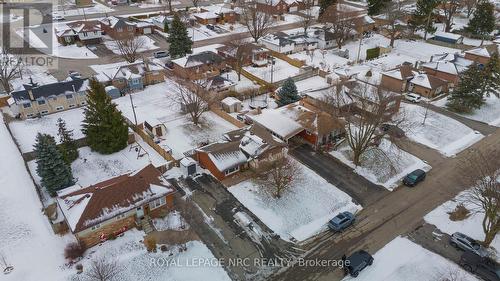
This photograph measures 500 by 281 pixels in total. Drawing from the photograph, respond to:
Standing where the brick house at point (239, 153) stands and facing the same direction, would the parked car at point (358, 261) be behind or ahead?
ahead

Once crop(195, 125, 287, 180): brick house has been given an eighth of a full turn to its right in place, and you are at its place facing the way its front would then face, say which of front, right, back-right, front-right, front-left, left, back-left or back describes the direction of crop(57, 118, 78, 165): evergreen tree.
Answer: right

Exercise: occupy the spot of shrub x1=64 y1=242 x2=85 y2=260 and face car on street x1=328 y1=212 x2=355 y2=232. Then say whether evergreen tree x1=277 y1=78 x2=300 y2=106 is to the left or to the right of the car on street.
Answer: left

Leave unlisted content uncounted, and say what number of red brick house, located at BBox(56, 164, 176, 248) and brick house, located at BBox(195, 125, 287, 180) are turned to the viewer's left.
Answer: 0

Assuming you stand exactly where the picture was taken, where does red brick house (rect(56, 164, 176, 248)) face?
facing the viewer and to the right of the viewer

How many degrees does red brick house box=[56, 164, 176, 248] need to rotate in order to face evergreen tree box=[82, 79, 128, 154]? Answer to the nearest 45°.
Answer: approximately 135° to its left

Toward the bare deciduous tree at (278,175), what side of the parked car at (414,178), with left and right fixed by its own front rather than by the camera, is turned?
front

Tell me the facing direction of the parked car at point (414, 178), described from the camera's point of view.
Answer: facing the viewer and to the left of the viewer

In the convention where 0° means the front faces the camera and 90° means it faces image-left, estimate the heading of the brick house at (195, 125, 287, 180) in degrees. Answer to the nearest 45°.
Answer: approximately 315°

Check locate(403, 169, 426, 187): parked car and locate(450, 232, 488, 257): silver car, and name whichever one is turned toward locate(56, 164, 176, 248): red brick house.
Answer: the parked car

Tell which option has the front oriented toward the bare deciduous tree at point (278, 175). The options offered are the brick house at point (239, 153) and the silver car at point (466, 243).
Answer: the brick house

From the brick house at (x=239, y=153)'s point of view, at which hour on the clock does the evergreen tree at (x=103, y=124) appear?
The evergreen tree is roughly at 5 o'clock from the brick house.
